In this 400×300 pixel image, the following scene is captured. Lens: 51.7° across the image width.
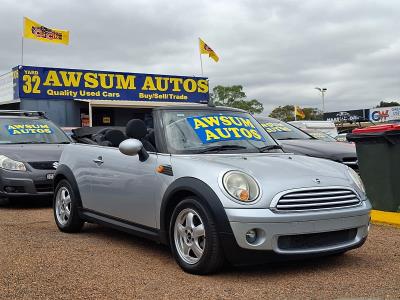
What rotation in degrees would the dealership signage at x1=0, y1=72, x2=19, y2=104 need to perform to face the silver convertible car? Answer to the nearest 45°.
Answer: approximately 45° to its left

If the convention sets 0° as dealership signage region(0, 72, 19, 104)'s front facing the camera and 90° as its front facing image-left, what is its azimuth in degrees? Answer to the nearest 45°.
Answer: approximately 45°

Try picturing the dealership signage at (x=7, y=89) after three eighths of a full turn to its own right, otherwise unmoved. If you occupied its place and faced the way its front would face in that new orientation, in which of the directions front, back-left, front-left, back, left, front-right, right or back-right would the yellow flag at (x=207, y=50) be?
right

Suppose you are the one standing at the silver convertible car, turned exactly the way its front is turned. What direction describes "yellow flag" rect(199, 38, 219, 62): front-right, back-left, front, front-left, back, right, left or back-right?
back-left

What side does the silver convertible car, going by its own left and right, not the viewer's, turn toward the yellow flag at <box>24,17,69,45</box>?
back

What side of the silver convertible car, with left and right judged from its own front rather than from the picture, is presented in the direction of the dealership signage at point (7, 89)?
back

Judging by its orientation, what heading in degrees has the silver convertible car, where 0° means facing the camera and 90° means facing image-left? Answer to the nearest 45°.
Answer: approximately 315°
